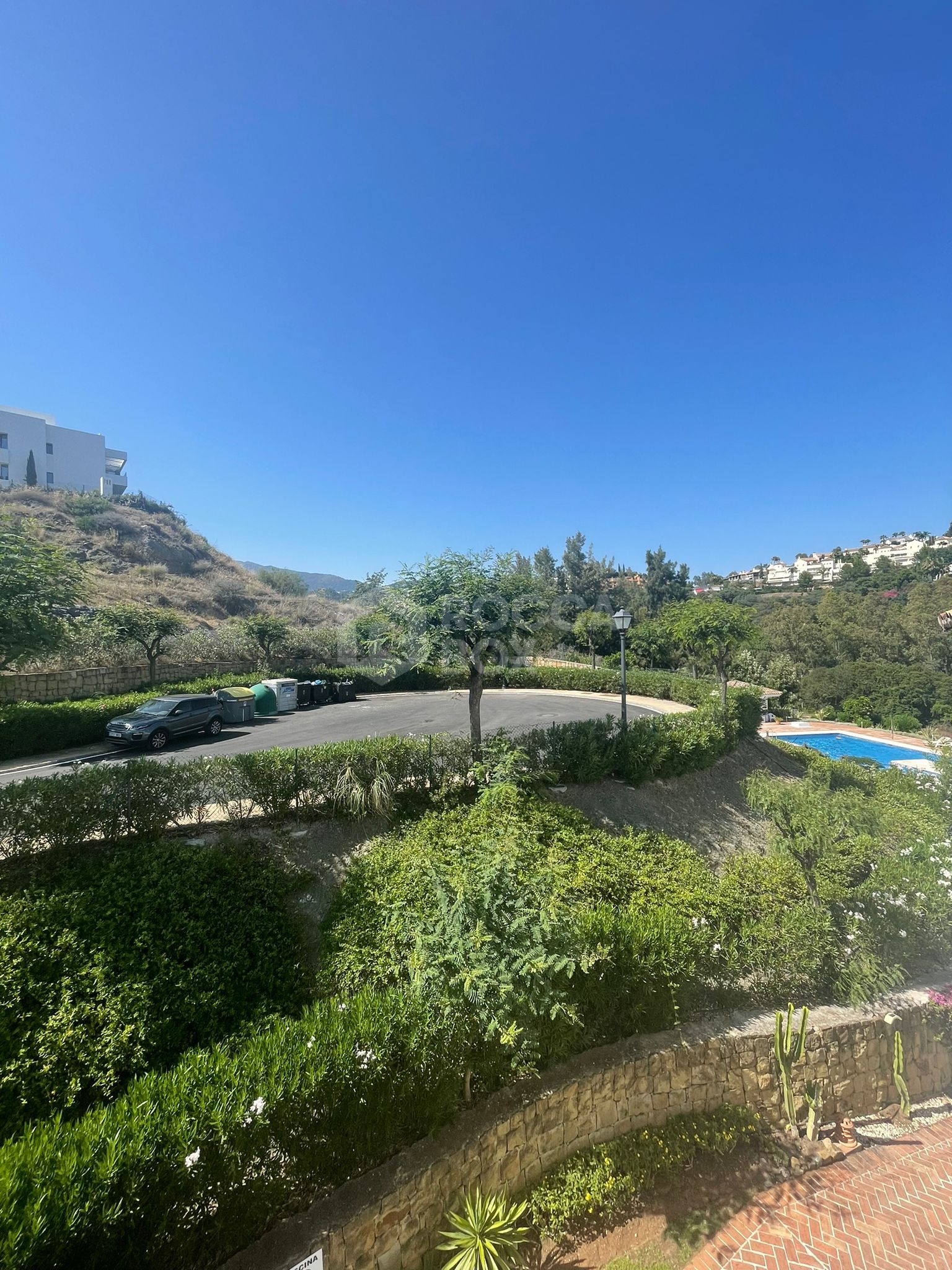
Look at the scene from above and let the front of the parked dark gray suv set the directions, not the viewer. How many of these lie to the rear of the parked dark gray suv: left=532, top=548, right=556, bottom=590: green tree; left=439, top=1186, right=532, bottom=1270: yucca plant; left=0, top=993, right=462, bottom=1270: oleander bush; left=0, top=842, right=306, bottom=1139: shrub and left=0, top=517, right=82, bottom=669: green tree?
1

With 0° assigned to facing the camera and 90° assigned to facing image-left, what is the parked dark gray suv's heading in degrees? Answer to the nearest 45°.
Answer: approximately 45°

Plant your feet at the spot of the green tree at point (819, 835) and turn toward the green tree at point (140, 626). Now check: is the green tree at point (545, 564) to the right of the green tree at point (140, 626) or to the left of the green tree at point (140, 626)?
right

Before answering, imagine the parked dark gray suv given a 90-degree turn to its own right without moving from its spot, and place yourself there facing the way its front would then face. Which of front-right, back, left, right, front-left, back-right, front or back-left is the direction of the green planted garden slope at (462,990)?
back-left

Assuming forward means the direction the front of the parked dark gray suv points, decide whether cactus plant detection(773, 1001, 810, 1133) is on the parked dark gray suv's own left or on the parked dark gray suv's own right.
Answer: on the parked dark gray suv's own left

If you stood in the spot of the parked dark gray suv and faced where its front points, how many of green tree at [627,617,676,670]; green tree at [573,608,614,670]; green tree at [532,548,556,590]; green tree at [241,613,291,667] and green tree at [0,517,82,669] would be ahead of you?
1

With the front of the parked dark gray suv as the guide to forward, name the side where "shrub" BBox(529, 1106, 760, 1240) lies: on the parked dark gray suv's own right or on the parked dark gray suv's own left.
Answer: on the parked dark gray suv's own left

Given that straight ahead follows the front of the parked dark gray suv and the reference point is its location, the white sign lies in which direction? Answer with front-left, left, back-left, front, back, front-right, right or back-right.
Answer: front-left

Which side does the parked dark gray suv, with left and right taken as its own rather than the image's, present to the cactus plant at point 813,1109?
left

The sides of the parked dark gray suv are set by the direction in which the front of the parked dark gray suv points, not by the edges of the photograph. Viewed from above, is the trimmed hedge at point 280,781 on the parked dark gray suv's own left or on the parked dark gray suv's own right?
on the parked dark gray suv's own left

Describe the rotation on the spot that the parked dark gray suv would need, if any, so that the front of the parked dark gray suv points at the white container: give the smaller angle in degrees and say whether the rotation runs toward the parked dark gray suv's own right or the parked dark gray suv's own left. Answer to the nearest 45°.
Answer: approximately 180°

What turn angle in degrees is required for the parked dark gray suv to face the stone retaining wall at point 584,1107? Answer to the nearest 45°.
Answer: approximately 45° to its left

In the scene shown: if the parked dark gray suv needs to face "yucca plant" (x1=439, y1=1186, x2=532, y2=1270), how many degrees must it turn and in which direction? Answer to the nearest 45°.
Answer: approximately 45° to its left
